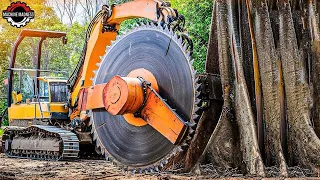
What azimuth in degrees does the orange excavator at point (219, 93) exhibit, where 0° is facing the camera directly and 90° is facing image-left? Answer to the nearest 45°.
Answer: approximately 315°
